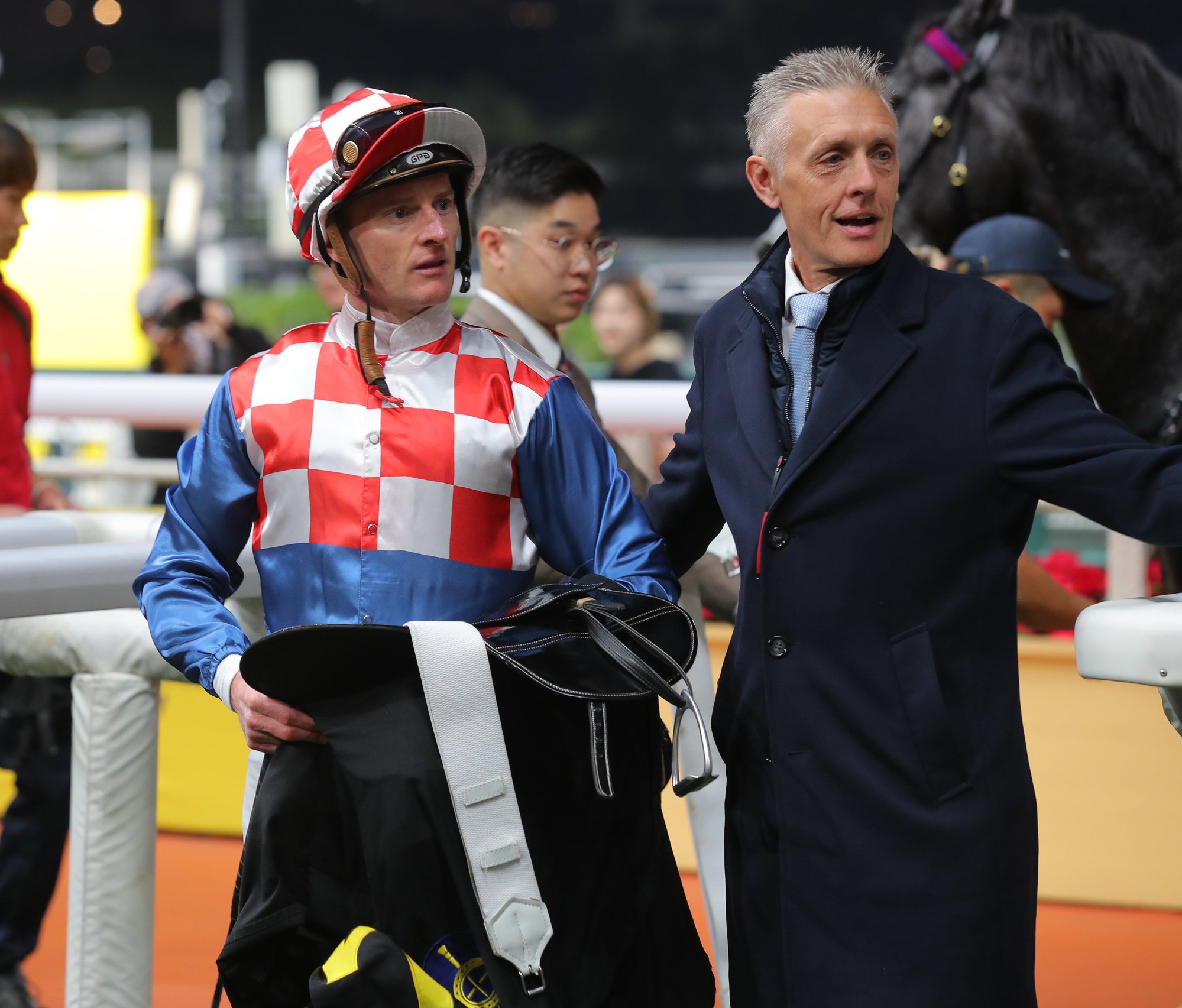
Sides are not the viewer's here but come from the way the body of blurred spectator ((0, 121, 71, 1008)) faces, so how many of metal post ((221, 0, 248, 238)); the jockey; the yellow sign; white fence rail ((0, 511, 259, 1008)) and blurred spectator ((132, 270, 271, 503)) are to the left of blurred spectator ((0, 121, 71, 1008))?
3

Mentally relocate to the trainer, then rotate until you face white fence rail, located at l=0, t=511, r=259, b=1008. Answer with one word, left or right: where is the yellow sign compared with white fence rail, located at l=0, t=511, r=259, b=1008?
right

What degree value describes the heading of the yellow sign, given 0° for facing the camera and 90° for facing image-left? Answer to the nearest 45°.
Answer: approximately 0°

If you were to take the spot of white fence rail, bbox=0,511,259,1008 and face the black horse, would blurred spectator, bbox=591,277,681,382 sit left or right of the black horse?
left

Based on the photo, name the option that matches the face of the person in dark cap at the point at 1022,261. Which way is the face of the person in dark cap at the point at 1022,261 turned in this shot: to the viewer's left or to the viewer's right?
to the viewer's right

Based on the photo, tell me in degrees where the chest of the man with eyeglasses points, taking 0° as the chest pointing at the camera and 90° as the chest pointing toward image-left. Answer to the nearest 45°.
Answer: approximately 315°

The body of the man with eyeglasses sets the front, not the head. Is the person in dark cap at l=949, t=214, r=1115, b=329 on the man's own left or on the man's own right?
on the man's own left

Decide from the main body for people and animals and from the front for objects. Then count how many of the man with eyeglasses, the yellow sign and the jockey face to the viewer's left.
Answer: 0

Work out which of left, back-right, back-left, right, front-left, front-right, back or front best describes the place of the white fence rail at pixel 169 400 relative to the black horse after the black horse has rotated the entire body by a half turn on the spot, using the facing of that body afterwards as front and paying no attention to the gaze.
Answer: back

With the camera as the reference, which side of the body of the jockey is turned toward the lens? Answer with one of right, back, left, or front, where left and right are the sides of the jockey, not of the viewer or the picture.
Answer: front

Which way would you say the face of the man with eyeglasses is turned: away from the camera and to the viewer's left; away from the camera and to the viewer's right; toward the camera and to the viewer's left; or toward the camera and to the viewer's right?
toward the camera and to the viewer's right

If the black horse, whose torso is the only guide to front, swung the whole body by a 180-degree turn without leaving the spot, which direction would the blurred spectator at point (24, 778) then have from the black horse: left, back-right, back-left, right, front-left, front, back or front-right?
back-right

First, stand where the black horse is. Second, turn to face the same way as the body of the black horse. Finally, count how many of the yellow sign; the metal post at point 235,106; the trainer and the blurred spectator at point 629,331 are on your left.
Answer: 1
